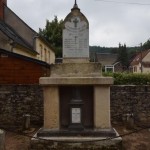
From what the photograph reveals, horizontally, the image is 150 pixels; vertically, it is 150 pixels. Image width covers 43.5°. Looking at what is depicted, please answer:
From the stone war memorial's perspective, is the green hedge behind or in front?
behind

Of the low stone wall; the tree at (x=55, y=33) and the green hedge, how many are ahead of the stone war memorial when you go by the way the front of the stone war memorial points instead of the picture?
0

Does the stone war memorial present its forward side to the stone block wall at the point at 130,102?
no

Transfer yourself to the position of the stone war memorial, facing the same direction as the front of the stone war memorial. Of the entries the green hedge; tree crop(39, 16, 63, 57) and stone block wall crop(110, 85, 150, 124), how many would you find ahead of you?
0

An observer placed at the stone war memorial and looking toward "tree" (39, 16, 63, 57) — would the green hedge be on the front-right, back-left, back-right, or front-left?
front-right

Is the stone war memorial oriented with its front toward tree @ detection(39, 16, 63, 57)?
no

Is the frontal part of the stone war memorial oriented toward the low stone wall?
no

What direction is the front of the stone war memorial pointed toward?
toward the camera
